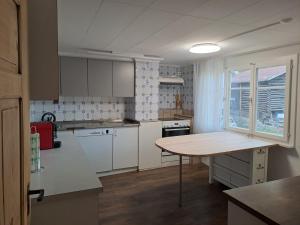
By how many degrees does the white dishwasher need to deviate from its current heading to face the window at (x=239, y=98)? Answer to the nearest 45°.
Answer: approximately 90° to its left

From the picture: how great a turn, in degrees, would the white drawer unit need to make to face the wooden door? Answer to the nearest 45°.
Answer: approximately 45° to its right

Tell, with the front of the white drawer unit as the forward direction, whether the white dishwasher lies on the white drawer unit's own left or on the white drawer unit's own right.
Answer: on the white drawer unit's own right

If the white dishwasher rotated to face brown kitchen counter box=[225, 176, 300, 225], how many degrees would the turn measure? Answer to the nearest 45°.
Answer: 0° — it already faces it

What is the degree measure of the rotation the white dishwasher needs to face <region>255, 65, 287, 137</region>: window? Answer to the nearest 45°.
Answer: approximately 45° to its left

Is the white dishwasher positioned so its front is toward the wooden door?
yes

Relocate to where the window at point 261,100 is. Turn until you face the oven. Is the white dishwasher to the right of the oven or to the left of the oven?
left

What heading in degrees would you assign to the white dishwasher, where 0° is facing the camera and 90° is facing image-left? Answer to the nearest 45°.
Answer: approximately 0°
